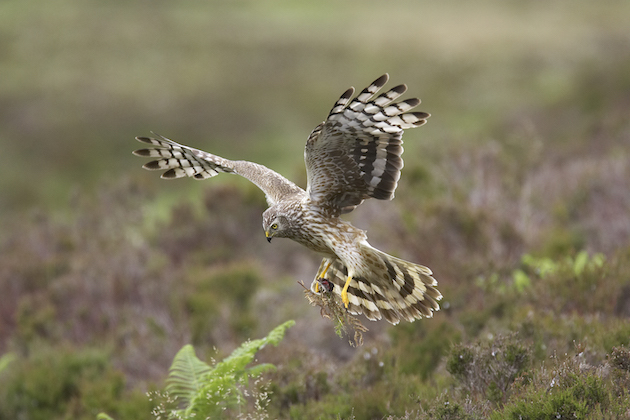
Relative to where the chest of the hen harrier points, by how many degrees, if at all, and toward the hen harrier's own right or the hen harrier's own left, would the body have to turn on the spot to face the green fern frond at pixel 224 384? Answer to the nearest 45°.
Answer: approximately 45° to the hen harrier's own right
